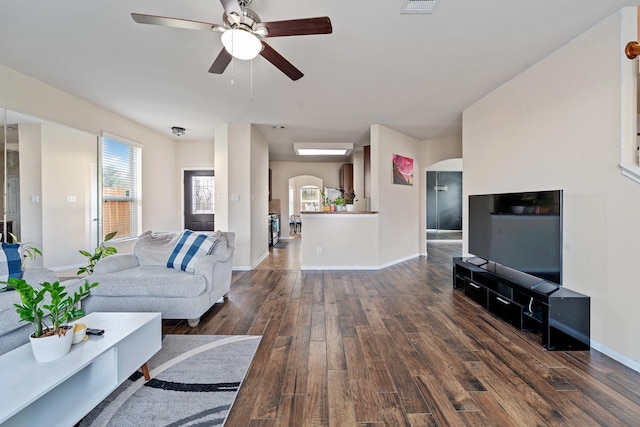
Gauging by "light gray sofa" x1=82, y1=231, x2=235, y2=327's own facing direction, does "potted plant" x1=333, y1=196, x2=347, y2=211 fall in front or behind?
behind

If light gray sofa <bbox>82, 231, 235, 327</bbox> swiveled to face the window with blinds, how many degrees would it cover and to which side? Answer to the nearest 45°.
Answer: approximately 135° to its right

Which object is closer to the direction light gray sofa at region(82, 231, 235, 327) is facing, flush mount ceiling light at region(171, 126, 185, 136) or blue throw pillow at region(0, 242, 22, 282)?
the blue throw pillow

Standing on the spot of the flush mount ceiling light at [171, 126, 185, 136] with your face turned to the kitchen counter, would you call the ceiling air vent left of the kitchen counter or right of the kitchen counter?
right

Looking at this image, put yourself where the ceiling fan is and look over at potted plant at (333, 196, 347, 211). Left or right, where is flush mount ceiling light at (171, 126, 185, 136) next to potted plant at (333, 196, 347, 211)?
left

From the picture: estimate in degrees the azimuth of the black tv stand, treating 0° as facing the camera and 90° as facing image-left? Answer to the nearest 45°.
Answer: approximately 45°
